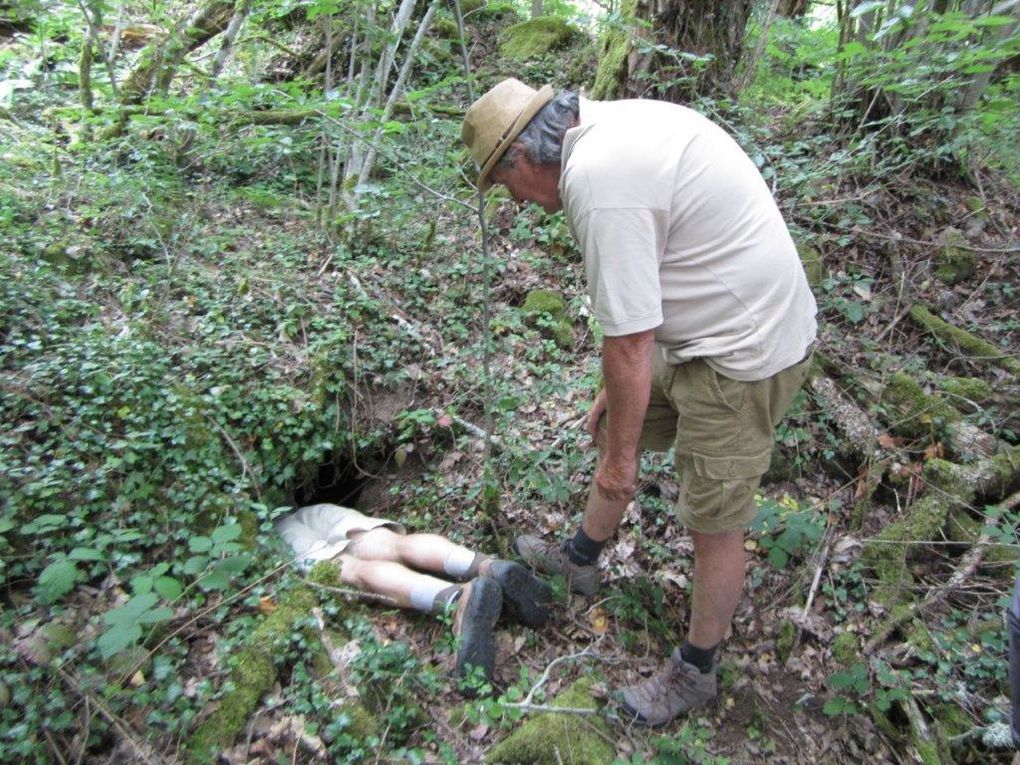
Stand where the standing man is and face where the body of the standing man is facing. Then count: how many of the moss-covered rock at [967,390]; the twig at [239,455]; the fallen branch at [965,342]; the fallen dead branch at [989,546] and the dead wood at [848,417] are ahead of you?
1

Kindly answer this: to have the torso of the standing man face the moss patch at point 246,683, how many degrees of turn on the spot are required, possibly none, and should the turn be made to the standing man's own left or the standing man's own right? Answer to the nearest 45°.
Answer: approximately 45° to the standing man's own left

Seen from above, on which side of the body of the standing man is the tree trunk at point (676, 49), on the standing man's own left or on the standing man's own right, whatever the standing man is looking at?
on the standing man's own right

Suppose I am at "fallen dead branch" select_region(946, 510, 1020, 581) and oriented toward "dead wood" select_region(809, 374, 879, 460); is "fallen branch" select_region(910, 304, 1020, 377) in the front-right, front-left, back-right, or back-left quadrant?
front-right

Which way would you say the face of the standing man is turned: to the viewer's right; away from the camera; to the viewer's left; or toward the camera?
to the viewer's left

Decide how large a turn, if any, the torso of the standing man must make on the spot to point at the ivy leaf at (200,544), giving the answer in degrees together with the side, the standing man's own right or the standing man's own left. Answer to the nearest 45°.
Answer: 0° — they already face it

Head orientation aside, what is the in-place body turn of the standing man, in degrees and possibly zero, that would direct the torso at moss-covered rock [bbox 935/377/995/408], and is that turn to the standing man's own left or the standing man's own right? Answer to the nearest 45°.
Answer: approximately 135° to the standing man's own right

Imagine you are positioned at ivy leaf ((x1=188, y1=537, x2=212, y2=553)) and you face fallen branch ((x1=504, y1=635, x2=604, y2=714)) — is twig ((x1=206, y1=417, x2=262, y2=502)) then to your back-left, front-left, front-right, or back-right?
back-left

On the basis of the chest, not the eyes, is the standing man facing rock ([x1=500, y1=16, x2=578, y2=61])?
no

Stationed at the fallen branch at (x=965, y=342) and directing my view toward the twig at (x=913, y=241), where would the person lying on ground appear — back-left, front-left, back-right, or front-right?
back-left

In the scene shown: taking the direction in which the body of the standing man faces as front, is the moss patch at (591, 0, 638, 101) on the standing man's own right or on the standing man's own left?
on the standing man's own right

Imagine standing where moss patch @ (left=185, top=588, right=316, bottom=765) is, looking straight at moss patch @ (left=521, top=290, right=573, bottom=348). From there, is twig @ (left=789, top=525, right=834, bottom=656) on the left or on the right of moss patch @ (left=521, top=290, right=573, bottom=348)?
right

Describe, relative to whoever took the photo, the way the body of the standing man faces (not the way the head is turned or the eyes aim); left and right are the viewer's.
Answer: facing to the left of the viewer

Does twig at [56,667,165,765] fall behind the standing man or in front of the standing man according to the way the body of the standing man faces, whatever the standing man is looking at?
in front

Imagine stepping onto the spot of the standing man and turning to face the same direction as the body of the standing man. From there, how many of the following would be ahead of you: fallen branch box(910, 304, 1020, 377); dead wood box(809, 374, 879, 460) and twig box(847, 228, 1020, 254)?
0

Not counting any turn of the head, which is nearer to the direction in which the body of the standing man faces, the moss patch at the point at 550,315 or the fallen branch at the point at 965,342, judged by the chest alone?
the moss patch

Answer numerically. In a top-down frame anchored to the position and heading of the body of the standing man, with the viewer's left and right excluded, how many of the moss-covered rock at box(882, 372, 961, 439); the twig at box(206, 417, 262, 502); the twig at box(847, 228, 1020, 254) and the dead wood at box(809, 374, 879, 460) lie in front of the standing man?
1

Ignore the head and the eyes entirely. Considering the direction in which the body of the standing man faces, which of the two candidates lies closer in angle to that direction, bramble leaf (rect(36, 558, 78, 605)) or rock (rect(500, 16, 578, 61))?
the bramble leaf

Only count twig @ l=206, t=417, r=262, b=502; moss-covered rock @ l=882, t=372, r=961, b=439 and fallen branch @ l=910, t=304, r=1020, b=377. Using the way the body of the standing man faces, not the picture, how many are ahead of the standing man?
1
